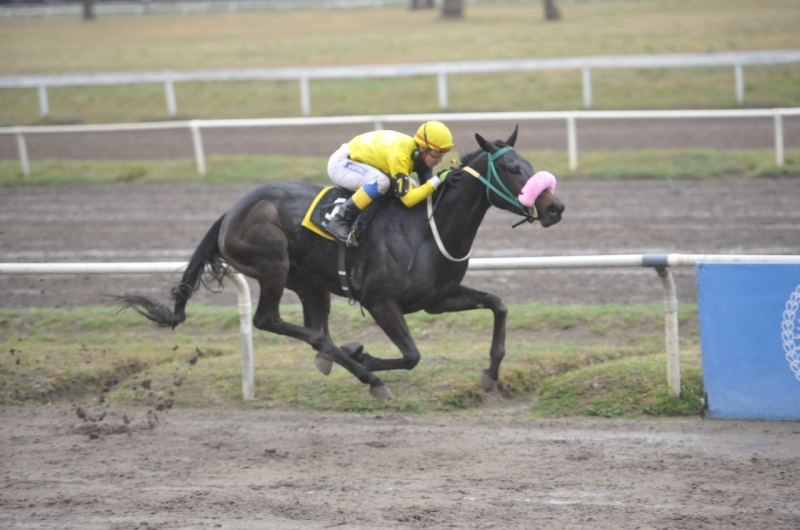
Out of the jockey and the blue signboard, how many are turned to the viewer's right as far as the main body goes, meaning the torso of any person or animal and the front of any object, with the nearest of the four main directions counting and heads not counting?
1

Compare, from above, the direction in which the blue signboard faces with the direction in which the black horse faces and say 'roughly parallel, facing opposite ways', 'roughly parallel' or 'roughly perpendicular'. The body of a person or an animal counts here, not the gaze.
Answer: roughly perpendicular

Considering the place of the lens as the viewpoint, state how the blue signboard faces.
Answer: facing the viewer

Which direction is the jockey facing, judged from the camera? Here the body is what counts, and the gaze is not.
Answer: to the viewer's right

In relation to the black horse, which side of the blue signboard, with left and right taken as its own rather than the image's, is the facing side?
right

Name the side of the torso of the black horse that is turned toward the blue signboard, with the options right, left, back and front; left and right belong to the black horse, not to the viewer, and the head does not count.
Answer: front

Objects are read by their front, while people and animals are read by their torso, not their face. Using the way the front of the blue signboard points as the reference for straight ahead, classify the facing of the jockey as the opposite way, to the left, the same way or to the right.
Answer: to the left

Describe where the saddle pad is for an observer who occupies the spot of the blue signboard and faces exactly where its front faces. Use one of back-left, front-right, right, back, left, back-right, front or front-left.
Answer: right

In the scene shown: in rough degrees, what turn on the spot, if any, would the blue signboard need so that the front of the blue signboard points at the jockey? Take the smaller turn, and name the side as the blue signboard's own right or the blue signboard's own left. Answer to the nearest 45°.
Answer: approximately 90° to the blue signboard's own right

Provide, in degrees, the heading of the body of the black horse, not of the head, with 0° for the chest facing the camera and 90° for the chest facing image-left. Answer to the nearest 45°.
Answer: approximately 270°

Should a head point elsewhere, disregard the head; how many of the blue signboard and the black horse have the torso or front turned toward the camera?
1
